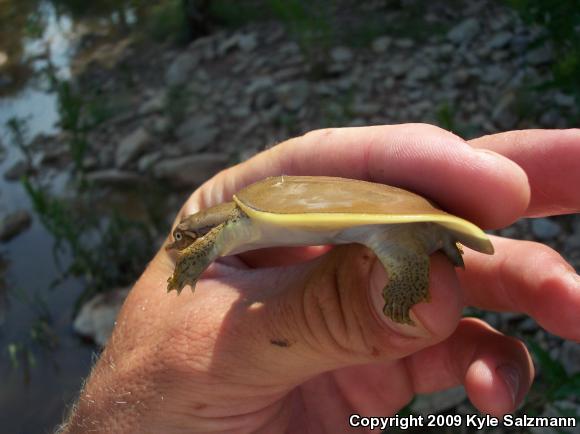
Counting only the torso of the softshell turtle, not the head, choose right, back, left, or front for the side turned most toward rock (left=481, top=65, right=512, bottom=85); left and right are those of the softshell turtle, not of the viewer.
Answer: right

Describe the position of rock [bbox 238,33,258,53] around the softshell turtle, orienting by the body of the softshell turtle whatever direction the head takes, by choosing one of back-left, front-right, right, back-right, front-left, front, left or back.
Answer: right

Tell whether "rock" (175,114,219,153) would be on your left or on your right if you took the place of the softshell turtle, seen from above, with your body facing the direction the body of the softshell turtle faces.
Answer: on your right

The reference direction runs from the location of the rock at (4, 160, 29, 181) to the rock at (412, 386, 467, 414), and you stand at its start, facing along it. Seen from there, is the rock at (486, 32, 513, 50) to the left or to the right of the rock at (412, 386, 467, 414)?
left

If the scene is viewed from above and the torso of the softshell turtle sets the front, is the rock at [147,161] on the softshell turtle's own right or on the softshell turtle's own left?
on the softshell turtle's own right

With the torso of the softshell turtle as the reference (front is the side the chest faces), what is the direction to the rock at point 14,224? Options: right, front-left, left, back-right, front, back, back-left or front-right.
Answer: front-right

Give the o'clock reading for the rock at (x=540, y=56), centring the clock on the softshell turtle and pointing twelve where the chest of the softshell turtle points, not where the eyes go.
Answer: The rock is roughly at 4 o'clock from the softshell turtle.

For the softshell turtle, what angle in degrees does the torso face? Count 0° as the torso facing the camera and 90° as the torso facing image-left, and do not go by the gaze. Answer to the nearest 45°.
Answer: approximately 90°

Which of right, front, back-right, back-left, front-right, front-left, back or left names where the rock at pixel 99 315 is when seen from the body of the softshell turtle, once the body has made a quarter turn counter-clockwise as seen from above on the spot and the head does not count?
back-right

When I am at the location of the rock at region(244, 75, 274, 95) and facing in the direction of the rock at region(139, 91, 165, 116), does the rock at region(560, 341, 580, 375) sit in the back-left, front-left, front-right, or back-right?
back-left

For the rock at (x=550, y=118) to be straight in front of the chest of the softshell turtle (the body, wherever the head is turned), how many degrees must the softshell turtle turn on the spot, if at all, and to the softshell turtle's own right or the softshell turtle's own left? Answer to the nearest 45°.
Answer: approximately 135° to the softshell turtle's own right

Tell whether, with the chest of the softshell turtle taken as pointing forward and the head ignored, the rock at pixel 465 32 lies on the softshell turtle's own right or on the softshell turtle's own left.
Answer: on the softshell turtle's own right

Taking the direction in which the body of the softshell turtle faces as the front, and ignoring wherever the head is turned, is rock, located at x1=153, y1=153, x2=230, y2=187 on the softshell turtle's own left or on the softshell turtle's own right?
on the softshell turtle's own right
